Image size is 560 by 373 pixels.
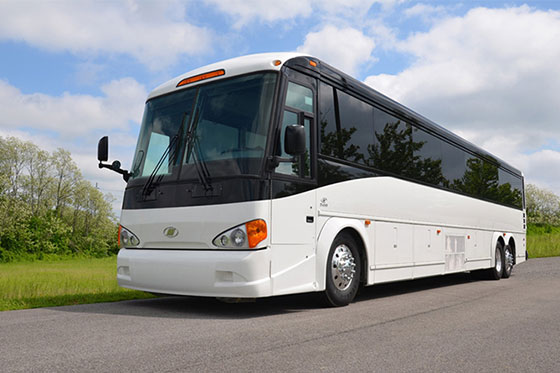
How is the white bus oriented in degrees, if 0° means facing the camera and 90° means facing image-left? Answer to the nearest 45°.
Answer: approximately 45°
